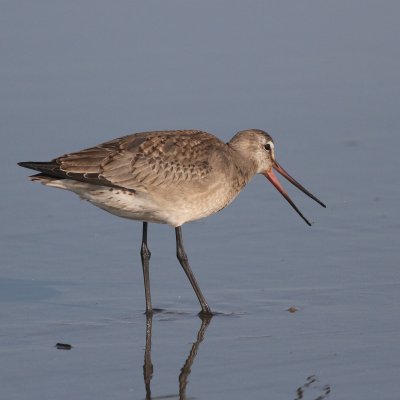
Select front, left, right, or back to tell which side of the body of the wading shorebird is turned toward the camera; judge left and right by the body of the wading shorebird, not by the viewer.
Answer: right
